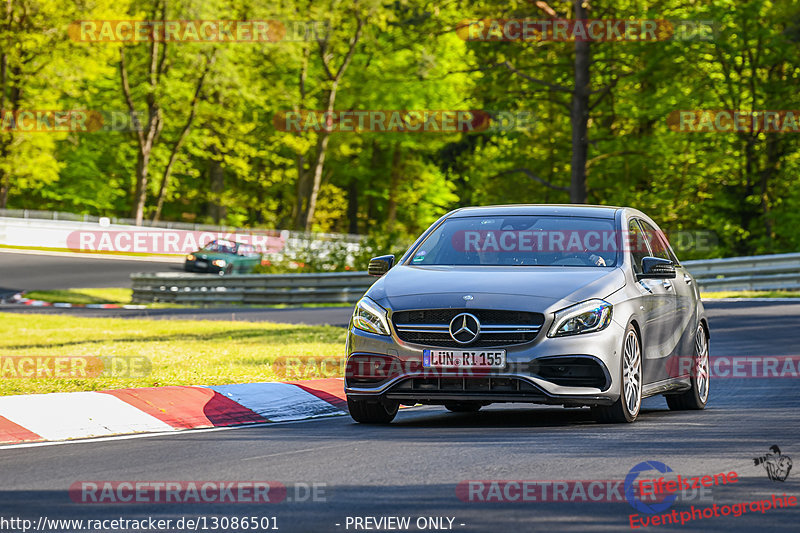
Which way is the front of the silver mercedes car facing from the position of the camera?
facing the viewer and to the left of the viewer

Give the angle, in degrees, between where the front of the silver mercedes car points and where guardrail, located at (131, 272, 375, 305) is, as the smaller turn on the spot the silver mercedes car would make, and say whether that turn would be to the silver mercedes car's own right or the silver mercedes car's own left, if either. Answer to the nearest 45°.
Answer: approximately 135° to the silver mercedes car's own right

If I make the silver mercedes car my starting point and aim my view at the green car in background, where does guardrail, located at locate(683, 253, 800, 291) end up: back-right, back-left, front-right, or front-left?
front-right

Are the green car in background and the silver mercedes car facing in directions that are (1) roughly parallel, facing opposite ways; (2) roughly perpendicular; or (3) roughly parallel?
roughly parallel

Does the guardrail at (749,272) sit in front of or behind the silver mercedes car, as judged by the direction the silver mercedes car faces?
behind

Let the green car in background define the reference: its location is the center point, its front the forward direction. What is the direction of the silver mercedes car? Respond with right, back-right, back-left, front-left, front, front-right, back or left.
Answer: front-left

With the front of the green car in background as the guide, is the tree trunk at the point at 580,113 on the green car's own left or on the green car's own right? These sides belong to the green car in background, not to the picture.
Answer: on the green car's own left

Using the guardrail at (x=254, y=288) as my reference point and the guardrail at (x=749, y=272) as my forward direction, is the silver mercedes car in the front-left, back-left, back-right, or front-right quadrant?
front-right

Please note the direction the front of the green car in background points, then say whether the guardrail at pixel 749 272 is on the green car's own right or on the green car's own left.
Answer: on the green car's own left

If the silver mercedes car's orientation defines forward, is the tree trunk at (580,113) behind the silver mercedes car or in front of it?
behind

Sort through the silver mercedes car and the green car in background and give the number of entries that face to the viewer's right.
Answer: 0

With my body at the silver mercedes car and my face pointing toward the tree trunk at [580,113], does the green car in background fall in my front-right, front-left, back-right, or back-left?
front-left

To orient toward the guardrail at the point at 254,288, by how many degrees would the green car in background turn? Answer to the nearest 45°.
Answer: approximately 45° to its left
